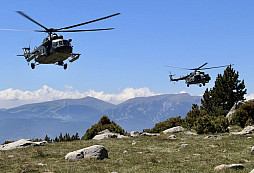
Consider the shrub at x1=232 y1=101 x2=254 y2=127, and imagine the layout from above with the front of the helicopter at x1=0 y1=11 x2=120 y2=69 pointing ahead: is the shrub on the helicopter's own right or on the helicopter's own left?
on the helicopter's own left

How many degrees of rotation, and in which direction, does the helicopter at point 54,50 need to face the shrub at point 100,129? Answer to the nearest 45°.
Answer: approximately 90° to its left

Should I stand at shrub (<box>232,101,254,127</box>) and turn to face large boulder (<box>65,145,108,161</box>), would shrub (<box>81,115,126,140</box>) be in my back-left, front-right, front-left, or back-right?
front-right

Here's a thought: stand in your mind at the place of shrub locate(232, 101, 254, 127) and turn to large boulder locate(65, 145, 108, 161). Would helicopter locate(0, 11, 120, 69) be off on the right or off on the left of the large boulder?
right

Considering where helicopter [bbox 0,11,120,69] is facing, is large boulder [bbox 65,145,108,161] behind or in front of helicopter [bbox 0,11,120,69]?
in front
